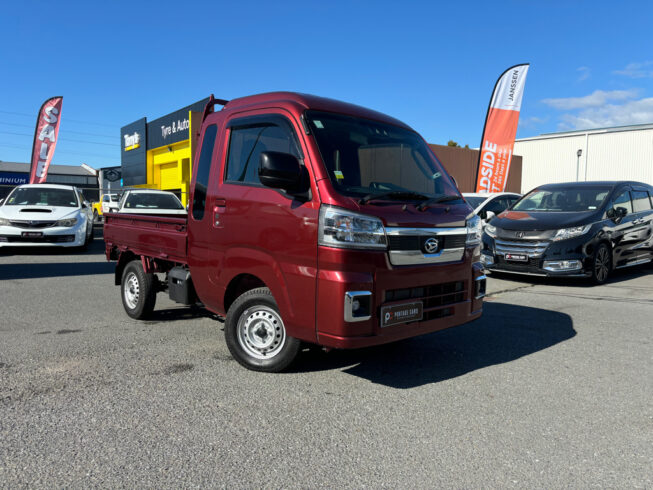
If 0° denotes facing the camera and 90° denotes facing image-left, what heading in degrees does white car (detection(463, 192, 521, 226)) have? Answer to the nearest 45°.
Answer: approximately 45°

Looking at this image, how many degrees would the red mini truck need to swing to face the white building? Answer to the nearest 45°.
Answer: approximately 90° to its left

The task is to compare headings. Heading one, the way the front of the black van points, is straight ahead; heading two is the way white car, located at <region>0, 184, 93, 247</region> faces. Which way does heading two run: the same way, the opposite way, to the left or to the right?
to the left

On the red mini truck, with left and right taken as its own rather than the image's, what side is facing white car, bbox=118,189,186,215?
back

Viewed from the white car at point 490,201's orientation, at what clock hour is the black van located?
The black van is roughly at 10 o'clock from the white car.

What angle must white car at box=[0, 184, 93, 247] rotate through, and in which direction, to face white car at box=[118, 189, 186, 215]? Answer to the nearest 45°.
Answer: approximately 90° to its left
